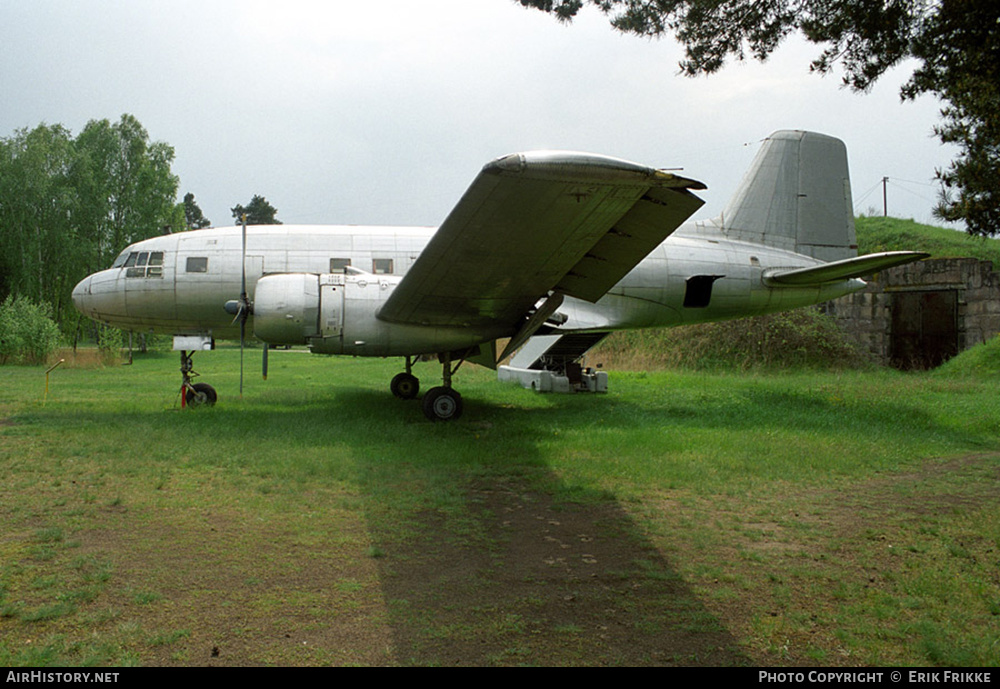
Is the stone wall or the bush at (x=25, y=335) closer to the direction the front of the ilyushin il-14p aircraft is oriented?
the bush

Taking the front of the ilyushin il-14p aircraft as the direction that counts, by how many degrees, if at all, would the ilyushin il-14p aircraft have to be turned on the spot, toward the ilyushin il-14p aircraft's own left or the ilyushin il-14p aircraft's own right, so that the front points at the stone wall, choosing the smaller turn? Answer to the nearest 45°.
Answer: approximately 135° to the ilyushin il-14p aircraft's own right

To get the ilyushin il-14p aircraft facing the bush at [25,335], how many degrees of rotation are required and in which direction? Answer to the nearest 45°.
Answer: approximately 45° to its right

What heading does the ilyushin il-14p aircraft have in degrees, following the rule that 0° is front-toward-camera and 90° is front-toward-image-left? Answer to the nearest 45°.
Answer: approximately 90°
